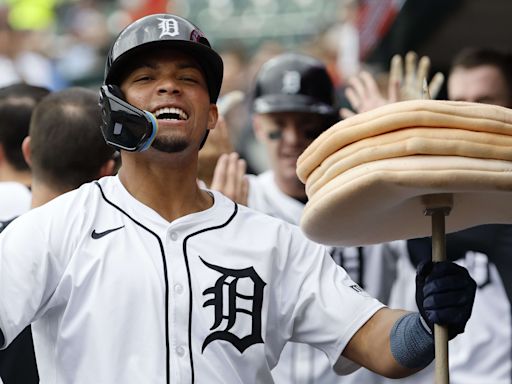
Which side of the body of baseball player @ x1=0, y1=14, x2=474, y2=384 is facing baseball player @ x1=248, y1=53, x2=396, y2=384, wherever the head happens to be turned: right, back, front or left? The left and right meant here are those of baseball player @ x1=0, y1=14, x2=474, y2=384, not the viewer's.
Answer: back

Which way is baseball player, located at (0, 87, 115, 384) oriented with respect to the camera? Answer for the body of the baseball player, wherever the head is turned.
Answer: away from the camera

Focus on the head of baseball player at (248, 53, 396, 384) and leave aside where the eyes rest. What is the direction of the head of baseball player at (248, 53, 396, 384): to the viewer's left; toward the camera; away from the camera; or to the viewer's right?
toward the camera

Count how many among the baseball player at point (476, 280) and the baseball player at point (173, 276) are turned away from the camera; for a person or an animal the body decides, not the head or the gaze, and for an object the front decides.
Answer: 0

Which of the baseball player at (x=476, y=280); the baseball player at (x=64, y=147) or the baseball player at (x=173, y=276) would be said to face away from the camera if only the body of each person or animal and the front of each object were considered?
the baseball player at (x=64, y=147)

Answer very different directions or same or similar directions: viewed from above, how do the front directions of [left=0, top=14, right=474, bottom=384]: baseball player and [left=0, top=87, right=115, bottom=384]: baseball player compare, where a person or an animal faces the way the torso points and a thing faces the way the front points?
very different directions

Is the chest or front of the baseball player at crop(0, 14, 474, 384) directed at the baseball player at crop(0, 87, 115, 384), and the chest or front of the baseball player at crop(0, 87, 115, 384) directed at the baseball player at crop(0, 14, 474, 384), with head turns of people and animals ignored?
no

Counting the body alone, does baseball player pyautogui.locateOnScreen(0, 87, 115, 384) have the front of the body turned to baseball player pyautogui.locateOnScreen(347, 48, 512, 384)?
no

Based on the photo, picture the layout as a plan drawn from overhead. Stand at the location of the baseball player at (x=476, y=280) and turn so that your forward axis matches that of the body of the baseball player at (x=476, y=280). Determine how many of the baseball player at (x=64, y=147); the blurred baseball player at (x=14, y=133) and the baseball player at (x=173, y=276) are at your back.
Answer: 0

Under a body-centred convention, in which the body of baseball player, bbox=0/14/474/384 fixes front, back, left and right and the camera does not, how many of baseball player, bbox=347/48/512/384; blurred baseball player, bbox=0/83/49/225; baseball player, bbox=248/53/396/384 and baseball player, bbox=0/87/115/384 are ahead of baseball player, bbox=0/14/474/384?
0

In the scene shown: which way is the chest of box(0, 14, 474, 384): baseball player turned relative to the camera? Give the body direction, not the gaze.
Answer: toward the camera

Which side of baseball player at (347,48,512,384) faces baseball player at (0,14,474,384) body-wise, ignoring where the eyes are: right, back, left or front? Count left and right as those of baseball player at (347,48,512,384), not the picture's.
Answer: front

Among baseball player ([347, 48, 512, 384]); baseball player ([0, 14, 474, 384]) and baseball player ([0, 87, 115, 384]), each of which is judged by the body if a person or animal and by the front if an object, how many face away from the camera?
1

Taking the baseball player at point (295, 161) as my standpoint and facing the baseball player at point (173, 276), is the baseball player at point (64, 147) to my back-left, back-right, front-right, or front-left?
front-right

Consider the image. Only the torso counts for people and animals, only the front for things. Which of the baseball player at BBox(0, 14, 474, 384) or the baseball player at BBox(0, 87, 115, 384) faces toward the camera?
the baseball player at BBox(0, 14, 474, 384)

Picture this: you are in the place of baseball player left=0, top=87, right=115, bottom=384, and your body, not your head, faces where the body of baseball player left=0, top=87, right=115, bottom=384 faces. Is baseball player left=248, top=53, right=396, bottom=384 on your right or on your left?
on your right

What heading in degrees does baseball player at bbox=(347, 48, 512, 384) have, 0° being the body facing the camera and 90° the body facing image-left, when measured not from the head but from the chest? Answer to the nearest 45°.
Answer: approximately 45°
